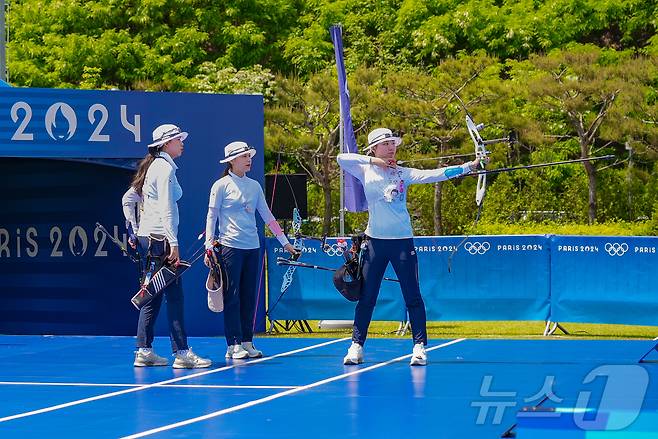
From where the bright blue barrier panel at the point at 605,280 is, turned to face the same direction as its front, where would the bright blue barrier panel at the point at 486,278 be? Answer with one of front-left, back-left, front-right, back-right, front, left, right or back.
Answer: right

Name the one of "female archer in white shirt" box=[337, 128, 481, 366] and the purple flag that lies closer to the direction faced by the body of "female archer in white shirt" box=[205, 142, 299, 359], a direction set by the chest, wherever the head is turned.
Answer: the female archer in white shirt

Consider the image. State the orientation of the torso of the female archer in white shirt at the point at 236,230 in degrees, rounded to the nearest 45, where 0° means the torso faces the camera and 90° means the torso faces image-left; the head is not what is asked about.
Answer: approximately 315°

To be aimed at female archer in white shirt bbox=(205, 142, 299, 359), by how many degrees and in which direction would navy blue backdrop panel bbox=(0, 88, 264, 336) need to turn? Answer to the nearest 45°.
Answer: approximately 45° to its left

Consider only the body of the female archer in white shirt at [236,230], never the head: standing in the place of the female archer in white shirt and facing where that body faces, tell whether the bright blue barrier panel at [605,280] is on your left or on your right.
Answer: on your left

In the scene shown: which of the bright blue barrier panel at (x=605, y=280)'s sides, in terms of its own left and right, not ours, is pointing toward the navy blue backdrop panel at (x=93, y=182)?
right

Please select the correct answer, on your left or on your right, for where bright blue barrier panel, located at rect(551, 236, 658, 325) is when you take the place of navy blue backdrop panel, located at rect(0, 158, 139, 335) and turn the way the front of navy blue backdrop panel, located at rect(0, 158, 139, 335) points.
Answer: on your left

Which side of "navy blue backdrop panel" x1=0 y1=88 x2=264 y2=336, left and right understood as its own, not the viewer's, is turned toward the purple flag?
left

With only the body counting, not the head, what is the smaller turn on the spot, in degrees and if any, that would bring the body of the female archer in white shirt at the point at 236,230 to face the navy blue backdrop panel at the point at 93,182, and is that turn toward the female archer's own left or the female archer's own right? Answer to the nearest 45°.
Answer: approximately 180°

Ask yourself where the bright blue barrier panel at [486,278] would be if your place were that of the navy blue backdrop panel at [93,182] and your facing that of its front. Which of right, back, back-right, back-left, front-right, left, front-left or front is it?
left

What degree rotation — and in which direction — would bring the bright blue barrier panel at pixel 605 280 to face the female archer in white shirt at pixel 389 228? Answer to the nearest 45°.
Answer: approximately 45° to its right

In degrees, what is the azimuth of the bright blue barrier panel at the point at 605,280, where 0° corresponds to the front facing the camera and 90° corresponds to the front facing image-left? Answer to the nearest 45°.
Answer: approximately 0°
